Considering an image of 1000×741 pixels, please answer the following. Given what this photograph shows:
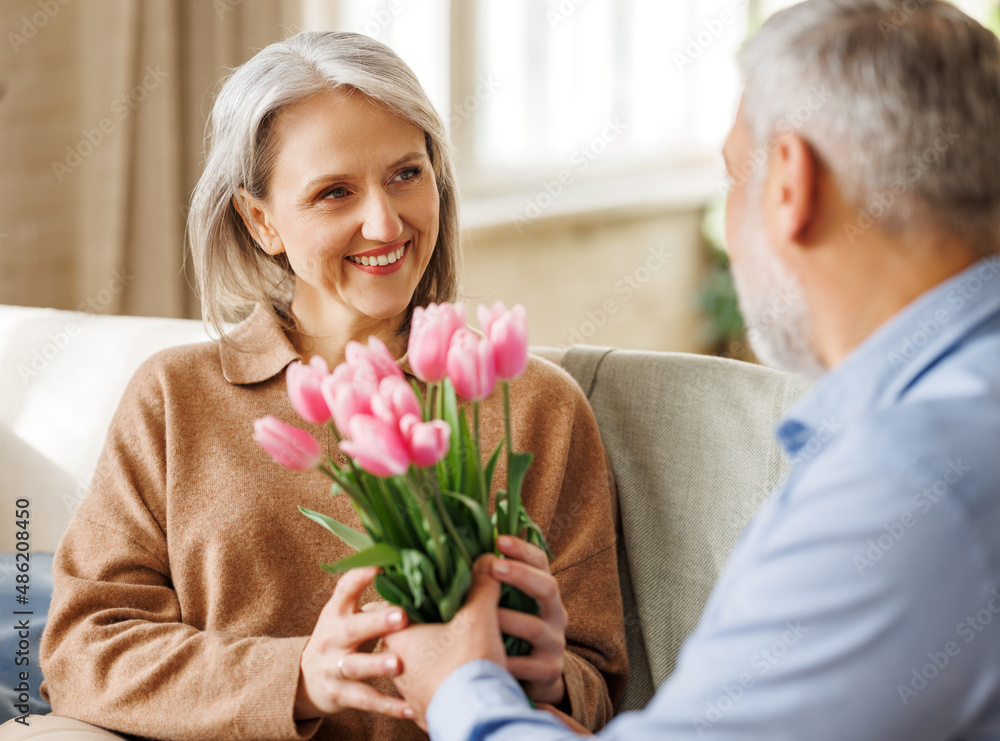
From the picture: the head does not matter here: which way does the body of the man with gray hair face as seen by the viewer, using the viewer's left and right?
facing away from the viewer and to the left of the viewer

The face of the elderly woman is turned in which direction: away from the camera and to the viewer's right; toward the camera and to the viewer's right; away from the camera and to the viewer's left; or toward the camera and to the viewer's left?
toward the camera and to the viewer's right

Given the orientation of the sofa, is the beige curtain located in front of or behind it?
behind

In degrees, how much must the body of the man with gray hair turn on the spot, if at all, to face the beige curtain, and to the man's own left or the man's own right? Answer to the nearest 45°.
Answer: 0° — they already face it

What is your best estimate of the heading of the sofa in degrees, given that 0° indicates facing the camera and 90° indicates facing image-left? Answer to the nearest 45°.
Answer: approximately 0°

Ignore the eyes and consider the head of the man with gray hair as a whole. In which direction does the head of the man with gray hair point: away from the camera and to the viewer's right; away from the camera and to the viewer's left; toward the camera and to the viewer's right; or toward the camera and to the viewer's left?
away from the camera and to the viewer's left
